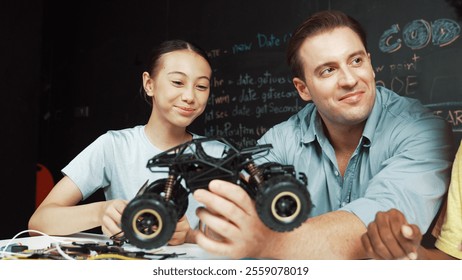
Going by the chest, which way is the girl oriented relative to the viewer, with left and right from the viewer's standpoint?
facing the viewer and to the right of the viewer

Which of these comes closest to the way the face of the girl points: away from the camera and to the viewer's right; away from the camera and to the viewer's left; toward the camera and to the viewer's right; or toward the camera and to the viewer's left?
toward the camera and to the viewer's right

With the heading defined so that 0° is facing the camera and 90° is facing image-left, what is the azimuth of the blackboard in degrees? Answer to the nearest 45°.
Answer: approximately 0°
